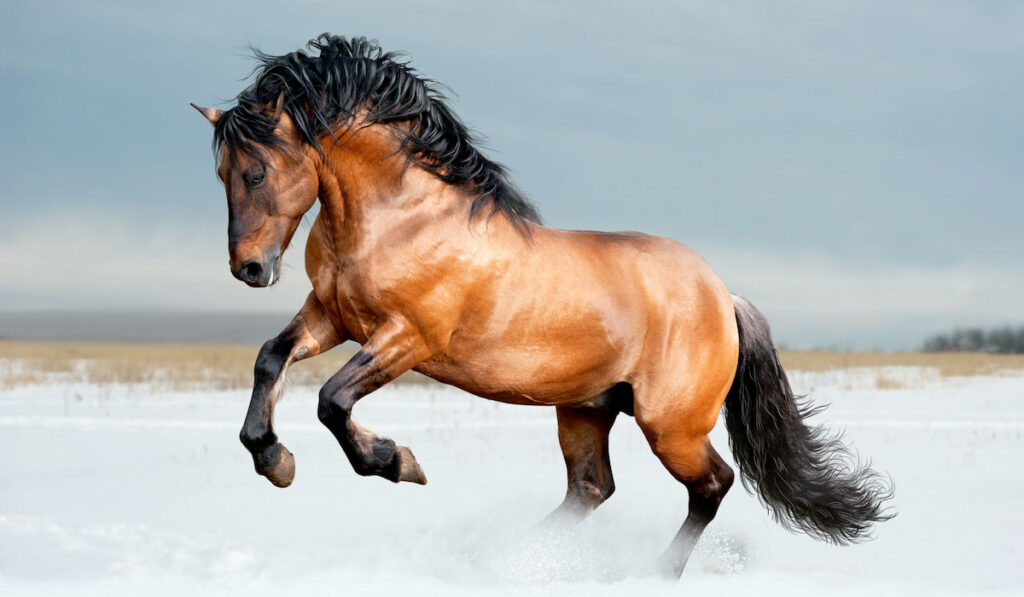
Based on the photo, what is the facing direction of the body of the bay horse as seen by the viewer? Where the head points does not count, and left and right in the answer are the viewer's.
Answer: facing to the left of the viewer
